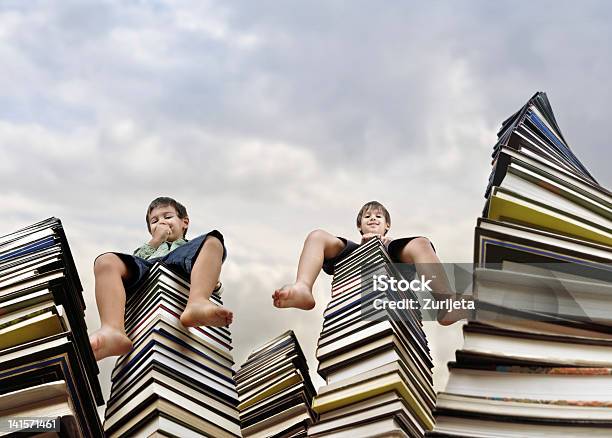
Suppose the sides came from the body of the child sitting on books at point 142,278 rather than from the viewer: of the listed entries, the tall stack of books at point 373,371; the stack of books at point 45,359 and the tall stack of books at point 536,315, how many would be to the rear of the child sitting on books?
0

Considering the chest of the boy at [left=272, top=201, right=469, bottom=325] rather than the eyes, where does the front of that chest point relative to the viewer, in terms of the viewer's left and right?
facing the viewer

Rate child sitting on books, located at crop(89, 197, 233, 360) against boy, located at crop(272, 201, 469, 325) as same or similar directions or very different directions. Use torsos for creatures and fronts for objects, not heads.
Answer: same or similar directions

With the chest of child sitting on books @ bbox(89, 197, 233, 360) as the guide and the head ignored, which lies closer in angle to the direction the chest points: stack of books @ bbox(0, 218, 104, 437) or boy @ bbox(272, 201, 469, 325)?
the stack of books

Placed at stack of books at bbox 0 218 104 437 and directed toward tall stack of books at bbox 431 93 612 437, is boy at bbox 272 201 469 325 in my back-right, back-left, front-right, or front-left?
front-left

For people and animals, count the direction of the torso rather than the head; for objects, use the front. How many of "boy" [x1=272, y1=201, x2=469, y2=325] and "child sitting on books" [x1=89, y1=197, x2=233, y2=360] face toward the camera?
2

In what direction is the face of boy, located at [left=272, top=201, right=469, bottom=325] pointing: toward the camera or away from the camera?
toward the camera

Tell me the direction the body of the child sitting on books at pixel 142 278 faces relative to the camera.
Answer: toward the camera
